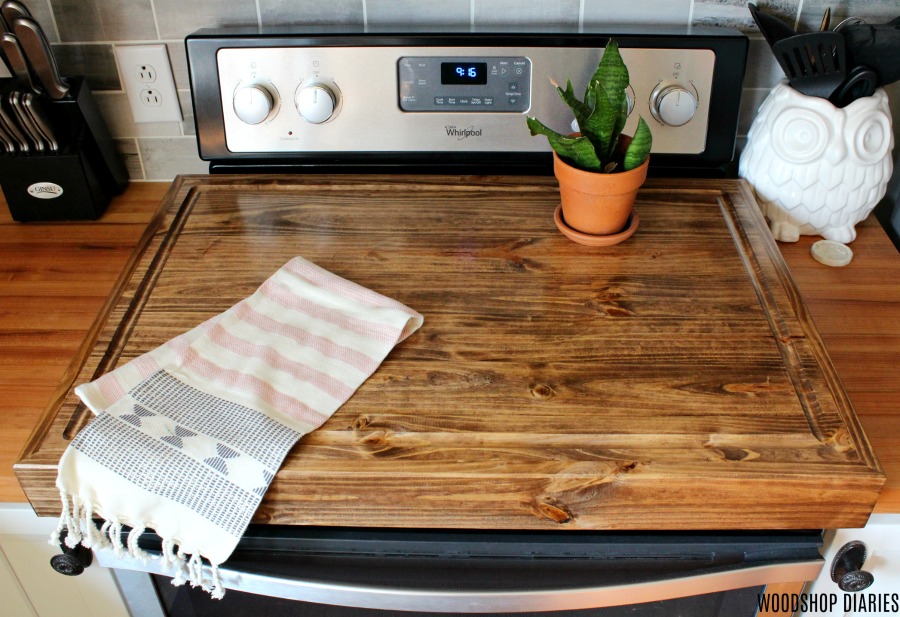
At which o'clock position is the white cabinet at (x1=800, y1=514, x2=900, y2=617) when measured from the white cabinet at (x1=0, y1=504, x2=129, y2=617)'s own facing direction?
the white cabinet at (x1=800, y1=514, x2=900, y2=617) is roughly at 10 o'clock from the white cabinet at (x1=0, y1=504, x2=129, y2=617).

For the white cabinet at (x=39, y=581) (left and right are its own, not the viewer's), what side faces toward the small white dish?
left

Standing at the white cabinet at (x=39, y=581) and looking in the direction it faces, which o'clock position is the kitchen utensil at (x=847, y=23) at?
The kitchen utensil is roughly at 9 o'clock from the white cabinet.

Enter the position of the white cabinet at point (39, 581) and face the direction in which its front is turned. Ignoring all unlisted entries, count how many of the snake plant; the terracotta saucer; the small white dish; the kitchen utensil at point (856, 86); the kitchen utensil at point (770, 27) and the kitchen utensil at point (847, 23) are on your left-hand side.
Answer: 6

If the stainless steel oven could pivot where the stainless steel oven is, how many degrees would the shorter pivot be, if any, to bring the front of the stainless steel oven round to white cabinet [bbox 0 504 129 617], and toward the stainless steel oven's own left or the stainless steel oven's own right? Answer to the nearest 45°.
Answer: approximately 45° to the stainless steel oven's own right

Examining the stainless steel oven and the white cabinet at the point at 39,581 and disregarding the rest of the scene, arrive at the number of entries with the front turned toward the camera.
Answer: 2

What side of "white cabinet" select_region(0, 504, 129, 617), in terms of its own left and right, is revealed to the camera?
front

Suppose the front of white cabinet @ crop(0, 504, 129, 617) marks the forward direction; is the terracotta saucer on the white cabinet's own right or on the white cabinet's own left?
on the white cabinet's own left

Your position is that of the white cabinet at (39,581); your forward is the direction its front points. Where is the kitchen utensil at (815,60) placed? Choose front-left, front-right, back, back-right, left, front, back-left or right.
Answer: left

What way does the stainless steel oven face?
toward the camera
